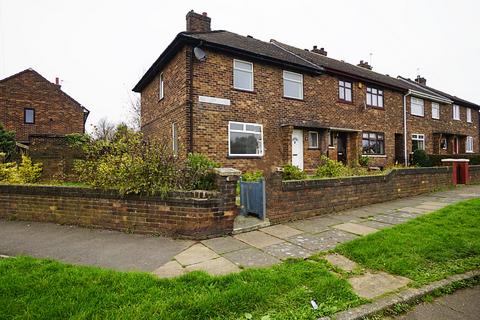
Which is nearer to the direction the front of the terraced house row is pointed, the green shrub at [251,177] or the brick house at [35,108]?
the green shrub

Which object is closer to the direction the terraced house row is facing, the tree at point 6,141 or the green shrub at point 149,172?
the green shrub

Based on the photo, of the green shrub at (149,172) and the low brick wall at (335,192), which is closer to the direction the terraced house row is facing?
the low brick wall

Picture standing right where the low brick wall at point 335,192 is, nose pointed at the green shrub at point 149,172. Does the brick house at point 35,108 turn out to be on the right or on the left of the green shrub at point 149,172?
right

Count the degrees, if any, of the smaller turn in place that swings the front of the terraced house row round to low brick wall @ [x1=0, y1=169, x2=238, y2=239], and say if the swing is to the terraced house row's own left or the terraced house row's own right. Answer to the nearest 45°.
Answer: approximately 45° to the terraced house row's own right

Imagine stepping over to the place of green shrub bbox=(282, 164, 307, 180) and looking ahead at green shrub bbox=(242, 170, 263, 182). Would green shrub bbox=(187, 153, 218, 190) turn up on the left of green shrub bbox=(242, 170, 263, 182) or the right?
left

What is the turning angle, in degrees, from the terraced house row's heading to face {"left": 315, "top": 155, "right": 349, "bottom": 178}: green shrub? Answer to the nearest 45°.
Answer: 0° — it already faces it

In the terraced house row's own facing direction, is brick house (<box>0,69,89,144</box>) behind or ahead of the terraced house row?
behind

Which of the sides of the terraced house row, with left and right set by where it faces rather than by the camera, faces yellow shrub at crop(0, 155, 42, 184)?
right

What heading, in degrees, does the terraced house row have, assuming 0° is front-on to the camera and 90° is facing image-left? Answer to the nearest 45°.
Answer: approximately 315°

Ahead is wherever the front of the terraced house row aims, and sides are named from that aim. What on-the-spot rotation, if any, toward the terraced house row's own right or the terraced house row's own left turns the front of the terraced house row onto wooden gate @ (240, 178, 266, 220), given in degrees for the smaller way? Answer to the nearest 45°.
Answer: approximately 45° to the terraced house row's own right

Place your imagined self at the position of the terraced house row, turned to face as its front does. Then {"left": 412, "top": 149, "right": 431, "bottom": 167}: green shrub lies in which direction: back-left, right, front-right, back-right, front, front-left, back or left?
left
